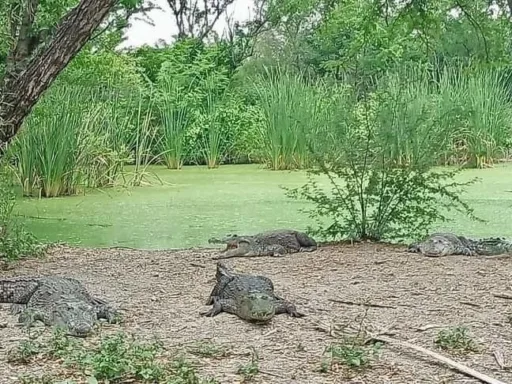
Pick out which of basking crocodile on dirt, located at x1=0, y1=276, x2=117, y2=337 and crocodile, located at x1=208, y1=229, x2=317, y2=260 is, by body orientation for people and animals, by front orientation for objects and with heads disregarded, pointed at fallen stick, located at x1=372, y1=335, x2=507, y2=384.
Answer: the basking crocodile on dirt

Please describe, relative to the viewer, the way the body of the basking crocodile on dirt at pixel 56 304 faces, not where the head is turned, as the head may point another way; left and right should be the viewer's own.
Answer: facing the viewer and to the right of the viewer

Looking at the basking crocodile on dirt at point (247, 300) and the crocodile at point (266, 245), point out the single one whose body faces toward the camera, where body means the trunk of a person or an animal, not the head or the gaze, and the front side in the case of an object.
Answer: the basking crocodile on dirt

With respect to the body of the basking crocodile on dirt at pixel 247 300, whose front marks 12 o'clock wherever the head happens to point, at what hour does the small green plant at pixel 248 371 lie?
The small green plant is roughly at 12 o'clock from the basking crocodile on dirt.

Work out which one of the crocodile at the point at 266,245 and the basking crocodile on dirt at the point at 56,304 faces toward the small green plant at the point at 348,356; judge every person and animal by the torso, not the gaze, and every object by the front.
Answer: the basking crocodile on dirt

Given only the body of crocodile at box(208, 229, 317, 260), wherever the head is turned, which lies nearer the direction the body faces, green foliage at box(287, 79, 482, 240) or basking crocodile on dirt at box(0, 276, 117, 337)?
the basking crocodile on dirt

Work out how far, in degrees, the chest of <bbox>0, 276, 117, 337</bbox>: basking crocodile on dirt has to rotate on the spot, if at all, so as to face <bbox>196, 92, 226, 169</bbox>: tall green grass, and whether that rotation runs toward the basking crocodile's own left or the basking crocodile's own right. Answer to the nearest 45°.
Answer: approximately 135° to the basking crocodile's own left

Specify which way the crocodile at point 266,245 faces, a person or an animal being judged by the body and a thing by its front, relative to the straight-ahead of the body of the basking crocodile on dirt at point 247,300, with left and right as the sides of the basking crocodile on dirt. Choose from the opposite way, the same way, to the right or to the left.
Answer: to the right

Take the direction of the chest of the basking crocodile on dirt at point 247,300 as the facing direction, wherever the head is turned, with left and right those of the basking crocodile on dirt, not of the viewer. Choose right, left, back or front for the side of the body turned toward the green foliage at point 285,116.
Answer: back

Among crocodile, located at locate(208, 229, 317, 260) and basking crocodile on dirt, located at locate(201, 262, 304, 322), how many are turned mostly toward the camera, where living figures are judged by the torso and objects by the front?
1

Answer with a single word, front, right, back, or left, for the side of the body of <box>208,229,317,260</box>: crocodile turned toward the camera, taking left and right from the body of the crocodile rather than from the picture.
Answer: left

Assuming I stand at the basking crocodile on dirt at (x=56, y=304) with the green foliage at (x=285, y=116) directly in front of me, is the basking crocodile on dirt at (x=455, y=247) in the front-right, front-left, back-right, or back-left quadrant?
front-right

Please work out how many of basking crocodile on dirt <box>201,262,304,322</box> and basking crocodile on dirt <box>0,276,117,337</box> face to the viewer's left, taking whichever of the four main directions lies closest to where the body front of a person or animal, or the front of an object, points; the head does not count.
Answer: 0

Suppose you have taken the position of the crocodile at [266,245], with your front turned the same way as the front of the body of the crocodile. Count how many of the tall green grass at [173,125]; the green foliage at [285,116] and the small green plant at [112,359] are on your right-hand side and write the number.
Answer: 2

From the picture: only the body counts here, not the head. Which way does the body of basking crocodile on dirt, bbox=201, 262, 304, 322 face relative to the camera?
toward the camera

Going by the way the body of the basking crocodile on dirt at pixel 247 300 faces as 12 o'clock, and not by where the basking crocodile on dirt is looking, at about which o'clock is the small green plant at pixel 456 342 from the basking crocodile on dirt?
The small green plant is roughly at 10 o'clock from the basking crocodile on dirt.
